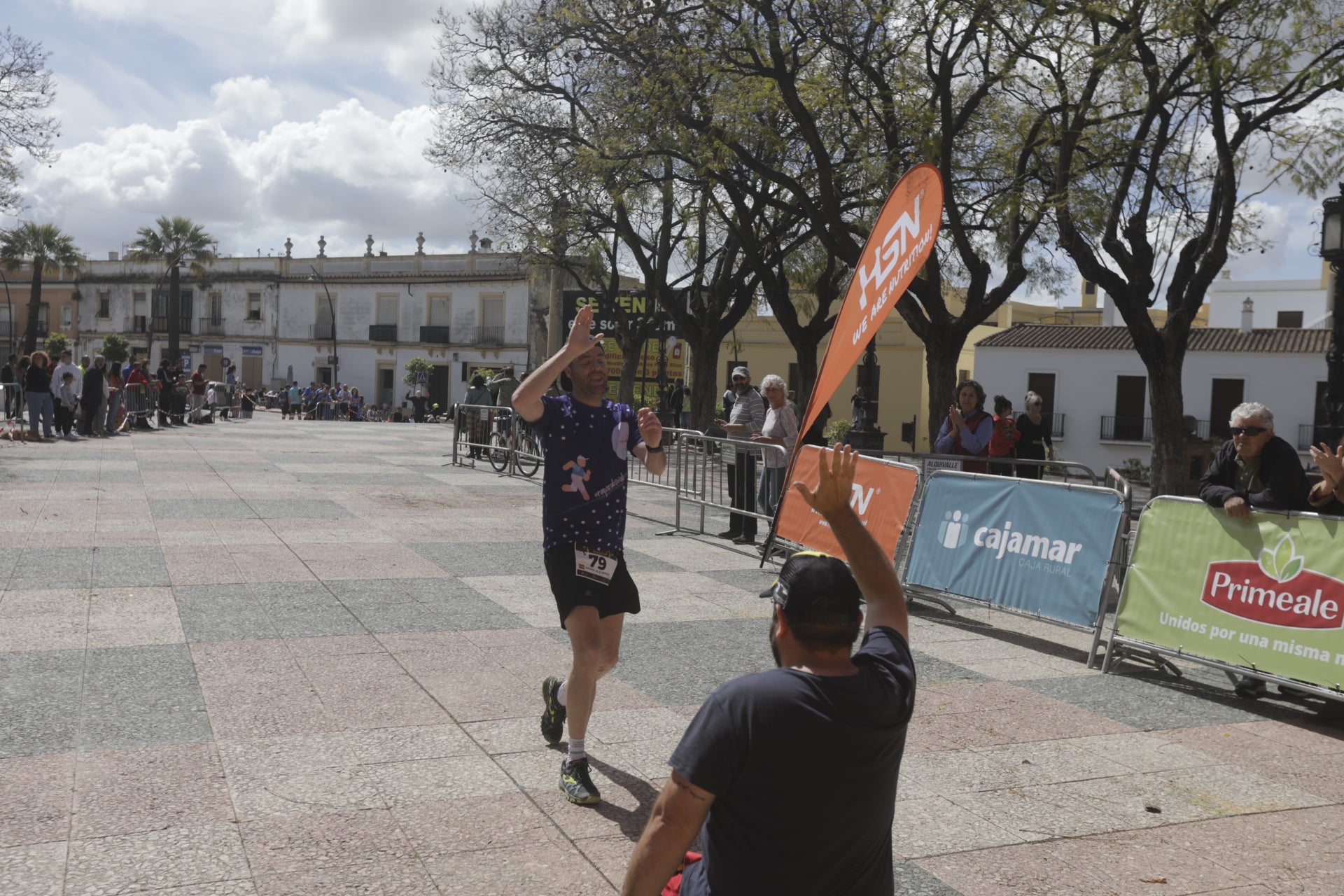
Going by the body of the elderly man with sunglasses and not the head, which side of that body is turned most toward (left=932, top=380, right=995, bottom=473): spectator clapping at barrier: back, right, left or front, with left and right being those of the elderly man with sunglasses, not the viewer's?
right

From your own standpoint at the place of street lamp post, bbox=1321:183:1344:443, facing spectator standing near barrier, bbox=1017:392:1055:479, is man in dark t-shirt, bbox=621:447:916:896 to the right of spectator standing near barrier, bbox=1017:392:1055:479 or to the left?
left

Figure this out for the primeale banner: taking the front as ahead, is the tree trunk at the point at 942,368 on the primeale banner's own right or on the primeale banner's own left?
on the primeale banner's own right

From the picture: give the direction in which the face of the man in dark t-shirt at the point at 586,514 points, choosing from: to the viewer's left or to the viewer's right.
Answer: to the viewer's right

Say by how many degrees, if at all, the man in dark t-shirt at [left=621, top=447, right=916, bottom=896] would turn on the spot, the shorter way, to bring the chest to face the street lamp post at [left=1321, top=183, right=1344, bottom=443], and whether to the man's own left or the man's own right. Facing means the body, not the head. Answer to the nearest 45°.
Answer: approximately 90° to the man's own right

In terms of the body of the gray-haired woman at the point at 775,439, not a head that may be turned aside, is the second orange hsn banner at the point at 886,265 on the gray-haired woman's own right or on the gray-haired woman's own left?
on the gray-haired woman's own left

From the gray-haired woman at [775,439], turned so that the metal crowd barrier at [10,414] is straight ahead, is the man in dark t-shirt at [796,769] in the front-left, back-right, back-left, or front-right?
back-left

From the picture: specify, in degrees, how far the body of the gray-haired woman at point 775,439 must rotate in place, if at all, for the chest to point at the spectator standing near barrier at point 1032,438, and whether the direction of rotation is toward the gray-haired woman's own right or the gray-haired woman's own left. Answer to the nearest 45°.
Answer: approximately 135° to the gray-haired woman's own left

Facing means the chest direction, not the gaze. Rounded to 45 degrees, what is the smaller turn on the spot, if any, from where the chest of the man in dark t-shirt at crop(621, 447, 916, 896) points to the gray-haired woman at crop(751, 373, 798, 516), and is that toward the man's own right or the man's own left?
approximately 45° to the man's own right

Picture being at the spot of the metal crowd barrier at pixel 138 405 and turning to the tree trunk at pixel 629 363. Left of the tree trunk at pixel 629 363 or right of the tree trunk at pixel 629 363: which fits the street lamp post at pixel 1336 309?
right

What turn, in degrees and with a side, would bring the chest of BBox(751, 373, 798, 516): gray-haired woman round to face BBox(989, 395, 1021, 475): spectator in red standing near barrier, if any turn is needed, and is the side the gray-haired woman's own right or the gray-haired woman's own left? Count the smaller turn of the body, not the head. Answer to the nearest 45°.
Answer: approximately 135° to the gray-haired woman's own left

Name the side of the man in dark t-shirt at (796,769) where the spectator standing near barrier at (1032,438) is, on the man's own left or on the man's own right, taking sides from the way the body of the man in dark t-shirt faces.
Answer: on the man's own right

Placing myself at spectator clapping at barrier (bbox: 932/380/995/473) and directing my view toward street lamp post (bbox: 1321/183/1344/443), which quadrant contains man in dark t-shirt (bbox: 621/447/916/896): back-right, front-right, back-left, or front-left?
back-right

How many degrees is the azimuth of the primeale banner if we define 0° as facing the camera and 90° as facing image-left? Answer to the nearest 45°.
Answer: approximately 45°
